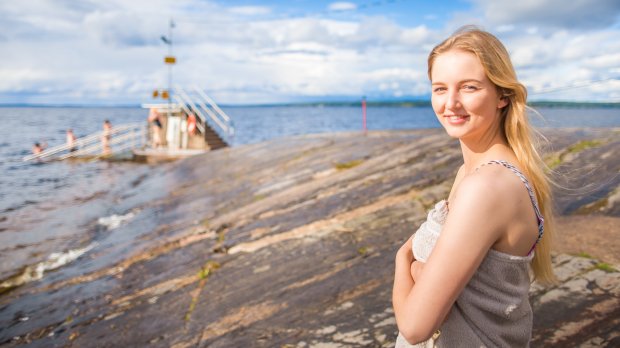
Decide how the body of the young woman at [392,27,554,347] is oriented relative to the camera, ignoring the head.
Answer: to the viewer's left

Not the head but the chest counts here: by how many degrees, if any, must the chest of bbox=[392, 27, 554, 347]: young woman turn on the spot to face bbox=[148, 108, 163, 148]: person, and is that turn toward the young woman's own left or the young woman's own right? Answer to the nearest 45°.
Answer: approximately 45° to the young woman's own right
